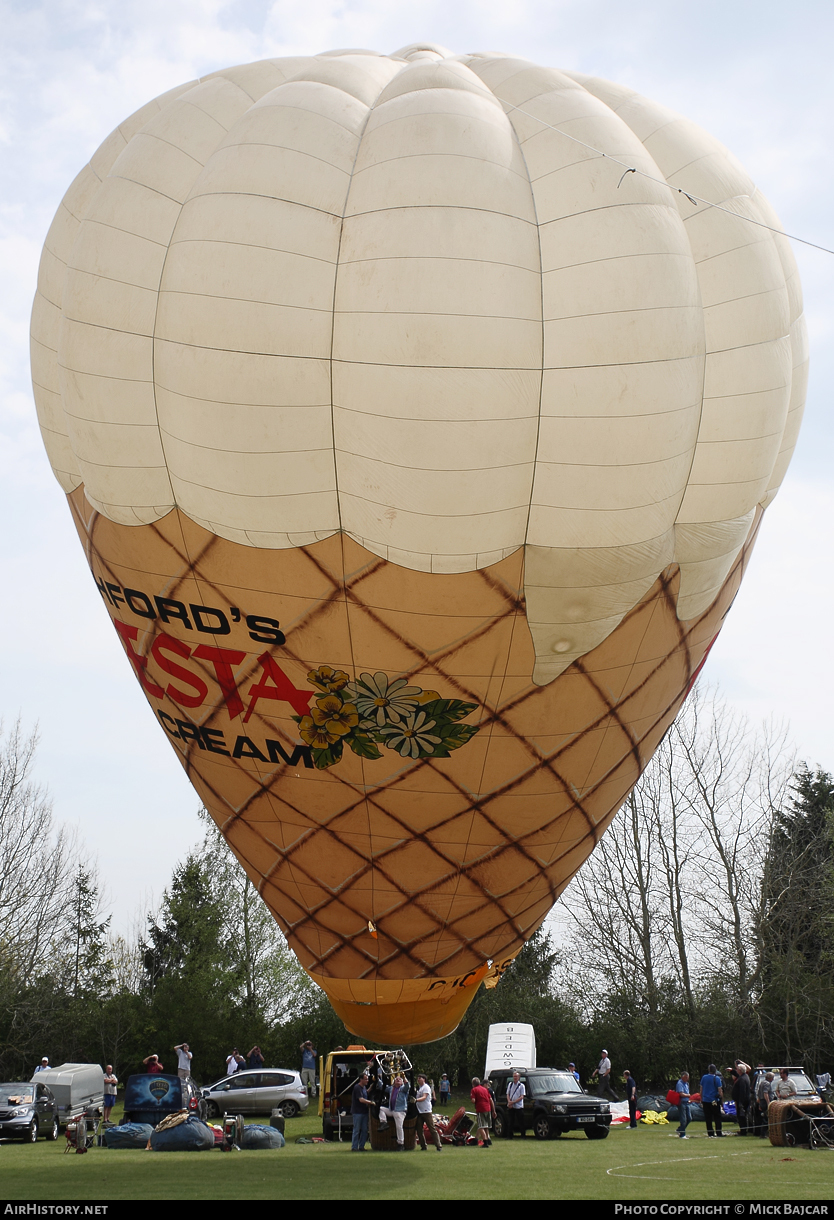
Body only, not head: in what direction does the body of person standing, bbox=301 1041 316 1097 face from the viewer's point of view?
toward the camera

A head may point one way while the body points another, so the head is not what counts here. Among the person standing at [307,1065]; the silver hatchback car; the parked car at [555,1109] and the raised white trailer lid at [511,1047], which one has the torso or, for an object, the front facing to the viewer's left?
the silver hatchback car

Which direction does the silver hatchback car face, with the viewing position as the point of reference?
facing to the left of the viewer

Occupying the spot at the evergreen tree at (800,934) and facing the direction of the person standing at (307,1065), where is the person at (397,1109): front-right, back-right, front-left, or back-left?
front-left

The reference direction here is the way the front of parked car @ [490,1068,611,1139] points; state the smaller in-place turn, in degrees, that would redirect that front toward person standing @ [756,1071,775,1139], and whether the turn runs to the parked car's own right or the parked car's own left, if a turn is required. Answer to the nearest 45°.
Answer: approximately 45° to the parked car's own left

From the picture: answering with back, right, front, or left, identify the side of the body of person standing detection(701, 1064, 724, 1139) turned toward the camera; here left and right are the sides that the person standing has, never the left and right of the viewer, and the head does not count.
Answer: back

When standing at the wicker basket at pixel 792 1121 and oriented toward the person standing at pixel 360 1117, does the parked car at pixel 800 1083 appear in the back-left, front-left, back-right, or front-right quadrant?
back-right

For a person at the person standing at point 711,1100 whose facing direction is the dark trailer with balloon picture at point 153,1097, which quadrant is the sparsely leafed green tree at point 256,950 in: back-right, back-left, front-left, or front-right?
front-right

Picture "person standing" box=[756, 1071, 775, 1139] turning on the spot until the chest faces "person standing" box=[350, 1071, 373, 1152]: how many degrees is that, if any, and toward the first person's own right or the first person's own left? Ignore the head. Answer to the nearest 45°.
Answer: approximately 135° to the first person's own right
